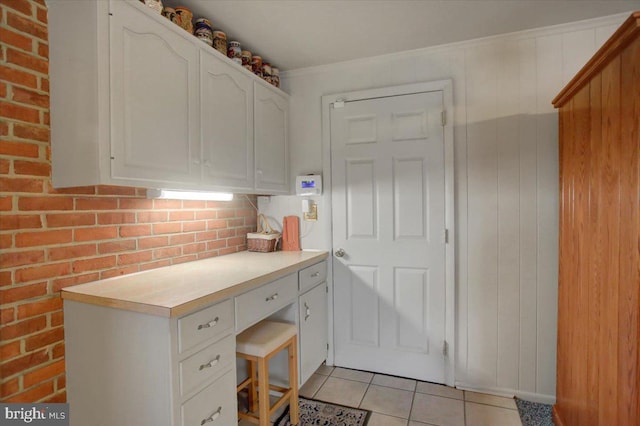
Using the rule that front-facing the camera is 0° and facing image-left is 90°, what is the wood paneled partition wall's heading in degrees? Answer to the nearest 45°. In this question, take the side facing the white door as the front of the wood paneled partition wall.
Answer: approximately 90°

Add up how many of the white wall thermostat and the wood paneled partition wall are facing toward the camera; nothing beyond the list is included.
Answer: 1

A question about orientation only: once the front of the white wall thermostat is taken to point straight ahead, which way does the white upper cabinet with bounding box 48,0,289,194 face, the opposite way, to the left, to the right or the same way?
to the left

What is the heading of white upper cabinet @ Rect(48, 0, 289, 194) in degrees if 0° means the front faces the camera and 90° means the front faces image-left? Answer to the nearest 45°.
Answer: approximately 315°

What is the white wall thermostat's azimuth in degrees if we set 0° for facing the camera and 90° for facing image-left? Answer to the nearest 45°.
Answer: approximately 0°

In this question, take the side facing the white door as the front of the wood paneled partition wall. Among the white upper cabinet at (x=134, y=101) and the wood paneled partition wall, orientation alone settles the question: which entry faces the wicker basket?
the wood paneled partition wall
